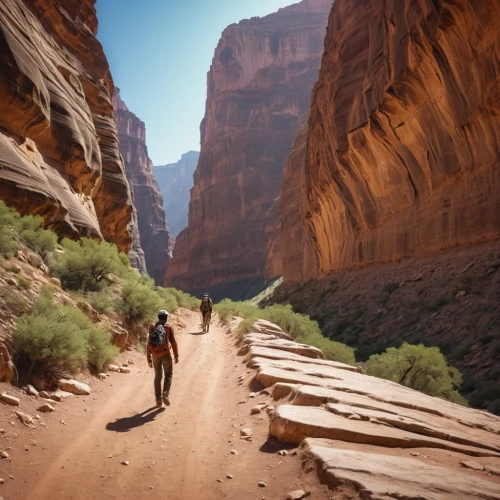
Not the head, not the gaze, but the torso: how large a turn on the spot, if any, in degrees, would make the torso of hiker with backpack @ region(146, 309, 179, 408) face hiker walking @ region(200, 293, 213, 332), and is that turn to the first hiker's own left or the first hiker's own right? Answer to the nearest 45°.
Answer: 0° — they already face them

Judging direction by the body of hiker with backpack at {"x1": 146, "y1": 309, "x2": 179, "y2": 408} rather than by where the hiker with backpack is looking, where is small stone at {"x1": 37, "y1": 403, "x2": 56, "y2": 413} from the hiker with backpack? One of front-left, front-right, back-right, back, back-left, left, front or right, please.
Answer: back-left

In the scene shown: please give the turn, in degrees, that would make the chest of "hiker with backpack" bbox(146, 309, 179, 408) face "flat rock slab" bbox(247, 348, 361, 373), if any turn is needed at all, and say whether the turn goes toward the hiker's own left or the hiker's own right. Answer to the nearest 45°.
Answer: approximately 45° to the hiker's own right

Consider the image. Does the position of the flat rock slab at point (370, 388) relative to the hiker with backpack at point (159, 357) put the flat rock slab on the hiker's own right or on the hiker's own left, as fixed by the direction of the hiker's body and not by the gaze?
on the hiker's own right

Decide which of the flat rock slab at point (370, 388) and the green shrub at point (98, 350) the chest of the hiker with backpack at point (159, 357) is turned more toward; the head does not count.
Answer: the green shrub

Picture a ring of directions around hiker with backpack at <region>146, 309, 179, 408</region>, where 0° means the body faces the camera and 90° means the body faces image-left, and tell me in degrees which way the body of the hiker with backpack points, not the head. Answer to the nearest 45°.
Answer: approximately 180°

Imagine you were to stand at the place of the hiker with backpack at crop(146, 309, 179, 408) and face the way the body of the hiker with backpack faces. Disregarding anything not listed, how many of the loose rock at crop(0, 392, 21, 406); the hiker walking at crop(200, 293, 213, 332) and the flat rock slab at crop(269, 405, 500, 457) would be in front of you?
1

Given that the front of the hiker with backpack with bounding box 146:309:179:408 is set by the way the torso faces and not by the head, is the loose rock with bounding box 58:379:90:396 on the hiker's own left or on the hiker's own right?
on the hiker's own left
